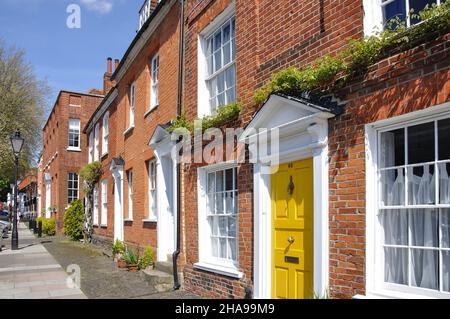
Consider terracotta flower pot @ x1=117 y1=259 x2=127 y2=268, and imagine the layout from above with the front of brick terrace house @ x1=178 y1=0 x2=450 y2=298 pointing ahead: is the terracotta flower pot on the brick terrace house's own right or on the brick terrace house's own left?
on the brick terrace house's own right

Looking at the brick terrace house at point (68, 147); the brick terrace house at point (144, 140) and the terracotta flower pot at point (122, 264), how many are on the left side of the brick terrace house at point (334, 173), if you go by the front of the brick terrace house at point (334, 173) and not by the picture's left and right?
0

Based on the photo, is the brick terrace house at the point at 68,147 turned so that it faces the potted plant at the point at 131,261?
no

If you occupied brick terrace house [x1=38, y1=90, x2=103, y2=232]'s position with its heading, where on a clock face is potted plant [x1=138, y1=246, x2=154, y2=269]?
The potted plant is roughly at 9 o'clock from the brick terrace house.

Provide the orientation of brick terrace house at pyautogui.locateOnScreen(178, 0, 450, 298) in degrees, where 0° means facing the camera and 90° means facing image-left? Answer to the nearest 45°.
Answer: approximately 45°

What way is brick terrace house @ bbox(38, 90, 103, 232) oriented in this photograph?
to the viewer's left

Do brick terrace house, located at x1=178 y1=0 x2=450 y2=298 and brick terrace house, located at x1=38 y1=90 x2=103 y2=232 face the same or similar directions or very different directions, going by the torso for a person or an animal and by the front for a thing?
same or similar directions

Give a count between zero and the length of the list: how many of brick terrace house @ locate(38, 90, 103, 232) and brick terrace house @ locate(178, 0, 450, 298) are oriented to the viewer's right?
0

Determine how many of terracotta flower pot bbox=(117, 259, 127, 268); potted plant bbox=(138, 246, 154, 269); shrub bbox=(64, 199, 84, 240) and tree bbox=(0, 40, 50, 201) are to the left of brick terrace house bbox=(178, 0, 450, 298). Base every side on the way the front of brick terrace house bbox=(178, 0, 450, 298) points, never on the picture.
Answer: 0

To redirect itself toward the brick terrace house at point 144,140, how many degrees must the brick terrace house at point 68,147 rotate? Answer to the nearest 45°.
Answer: approximately 90° to its left

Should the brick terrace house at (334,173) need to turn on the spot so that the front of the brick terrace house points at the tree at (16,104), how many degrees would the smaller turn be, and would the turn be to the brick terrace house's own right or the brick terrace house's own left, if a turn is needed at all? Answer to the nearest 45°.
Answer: approximately 90° to the brick terrace house's own right

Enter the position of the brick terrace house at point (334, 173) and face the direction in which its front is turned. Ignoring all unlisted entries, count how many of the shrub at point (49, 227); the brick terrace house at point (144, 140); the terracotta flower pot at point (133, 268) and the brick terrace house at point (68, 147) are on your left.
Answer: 0
